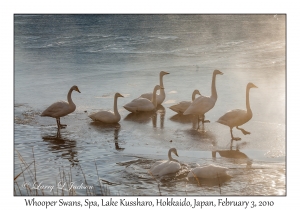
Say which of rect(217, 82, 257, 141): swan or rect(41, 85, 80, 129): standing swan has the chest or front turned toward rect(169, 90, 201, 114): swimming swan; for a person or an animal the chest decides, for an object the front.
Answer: rect(41, 85, 80, 129): standing swan

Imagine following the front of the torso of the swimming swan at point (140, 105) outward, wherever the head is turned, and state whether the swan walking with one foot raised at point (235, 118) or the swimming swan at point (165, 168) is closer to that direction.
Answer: the swan walking with one foot raised

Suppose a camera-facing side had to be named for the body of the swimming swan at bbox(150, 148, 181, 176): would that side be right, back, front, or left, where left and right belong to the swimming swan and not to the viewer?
right

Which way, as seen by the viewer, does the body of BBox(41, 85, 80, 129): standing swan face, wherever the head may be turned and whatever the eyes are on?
to the viewer's right

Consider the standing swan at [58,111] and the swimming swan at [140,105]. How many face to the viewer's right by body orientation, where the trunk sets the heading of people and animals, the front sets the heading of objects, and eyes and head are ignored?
2

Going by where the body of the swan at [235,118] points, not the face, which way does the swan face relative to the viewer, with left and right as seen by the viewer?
facing to the right of the viewer

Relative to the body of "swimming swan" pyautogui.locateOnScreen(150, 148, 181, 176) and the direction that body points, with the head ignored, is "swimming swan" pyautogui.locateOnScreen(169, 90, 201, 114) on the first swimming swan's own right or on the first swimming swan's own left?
on the first swimming swan's own left

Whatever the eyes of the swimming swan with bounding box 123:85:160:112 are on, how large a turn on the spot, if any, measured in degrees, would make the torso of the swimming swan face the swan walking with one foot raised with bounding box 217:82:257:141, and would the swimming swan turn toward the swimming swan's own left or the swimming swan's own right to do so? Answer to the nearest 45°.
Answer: approximately 45° to the swimming swan's own right

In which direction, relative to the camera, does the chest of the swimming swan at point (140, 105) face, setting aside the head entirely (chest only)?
to the viewer's right

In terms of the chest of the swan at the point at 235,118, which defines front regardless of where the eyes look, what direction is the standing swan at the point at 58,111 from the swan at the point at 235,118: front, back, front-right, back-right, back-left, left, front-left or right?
back
